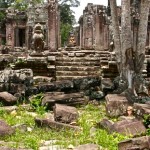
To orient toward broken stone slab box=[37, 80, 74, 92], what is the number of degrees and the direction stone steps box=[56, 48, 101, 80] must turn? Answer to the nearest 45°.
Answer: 0° — it already faces it

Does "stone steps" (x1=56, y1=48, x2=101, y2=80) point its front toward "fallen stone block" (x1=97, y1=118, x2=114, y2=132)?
yes

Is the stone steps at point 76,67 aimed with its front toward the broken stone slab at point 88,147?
yes

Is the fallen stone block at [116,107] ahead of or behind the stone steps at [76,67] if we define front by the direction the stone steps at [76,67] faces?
ahead

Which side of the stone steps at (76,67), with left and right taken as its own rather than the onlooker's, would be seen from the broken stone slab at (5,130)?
front

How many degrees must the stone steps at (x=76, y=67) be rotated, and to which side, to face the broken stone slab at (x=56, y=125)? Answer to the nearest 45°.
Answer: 0° — it already faces it

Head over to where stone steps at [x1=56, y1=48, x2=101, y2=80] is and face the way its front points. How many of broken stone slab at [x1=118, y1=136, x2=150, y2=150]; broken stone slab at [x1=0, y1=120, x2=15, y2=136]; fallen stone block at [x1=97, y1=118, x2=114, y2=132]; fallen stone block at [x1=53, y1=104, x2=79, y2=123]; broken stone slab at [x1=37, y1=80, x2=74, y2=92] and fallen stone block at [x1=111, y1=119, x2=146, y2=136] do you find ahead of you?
6

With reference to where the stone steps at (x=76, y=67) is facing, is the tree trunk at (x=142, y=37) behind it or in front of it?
in front

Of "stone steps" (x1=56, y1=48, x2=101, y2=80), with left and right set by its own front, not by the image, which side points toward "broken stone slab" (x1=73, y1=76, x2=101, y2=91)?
front

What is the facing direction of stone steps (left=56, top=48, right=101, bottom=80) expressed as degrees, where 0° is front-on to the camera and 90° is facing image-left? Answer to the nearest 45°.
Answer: approximately 0°

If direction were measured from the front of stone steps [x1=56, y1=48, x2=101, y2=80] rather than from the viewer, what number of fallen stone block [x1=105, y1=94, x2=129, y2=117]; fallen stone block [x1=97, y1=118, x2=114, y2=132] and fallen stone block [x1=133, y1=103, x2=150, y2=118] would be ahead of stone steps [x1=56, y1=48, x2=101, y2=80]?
3
